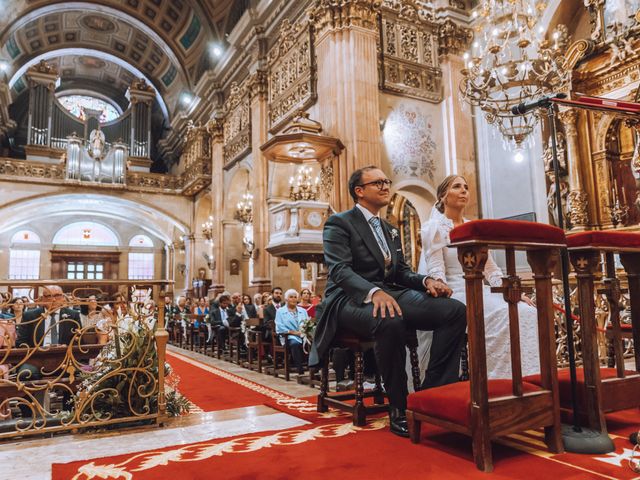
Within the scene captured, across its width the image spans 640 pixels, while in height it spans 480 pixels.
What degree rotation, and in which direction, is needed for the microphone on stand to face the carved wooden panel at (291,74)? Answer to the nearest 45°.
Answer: approximately 45° to its right

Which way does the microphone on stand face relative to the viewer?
to the viewer's left

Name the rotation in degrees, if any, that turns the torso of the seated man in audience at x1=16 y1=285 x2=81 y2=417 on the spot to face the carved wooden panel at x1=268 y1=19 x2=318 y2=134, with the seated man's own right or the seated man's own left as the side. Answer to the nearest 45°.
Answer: approximately 135° to the seated man's own left

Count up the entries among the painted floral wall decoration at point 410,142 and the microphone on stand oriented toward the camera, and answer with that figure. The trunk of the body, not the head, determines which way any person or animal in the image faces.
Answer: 1

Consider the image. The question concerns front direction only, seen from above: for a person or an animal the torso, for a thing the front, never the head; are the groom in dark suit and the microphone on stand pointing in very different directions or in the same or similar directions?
very different directions

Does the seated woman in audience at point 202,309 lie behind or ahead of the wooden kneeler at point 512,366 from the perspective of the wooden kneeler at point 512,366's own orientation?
behind

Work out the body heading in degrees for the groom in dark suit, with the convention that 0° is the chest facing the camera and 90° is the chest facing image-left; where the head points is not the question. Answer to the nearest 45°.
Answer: approximately 315°

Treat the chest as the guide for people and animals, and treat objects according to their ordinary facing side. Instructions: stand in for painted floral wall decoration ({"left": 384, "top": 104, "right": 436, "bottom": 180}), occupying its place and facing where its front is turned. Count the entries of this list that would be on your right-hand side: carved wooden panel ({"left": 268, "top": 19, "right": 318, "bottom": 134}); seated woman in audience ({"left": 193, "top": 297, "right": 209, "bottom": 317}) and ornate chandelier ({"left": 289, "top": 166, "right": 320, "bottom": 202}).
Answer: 3

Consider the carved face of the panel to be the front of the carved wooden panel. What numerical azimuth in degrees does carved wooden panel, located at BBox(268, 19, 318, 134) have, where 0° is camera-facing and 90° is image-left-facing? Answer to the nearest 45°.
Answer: approximately 45°

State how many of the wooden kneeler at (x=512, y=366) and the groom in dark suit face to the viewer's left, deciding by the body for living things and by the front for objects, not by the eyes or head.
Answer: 0

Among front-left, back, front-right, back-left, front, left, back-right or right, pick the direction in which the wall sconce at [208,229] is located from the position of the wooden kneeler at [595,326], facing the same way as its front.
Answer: back
